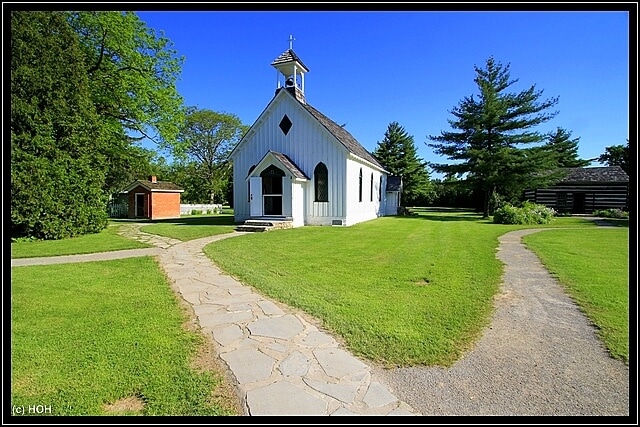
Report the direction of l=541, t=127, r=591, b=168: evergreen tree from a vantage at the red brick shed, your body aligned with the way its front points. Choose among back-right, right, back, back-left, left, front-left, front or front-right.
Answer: back-left

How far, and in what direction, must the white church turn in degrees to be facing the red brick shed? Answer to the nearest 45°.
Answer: approximately 90° to its right

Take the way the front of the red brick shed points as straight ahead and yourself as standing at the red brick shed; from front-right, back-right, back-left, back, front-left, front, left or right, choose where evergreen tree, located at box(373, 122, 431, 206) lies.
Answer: back-left

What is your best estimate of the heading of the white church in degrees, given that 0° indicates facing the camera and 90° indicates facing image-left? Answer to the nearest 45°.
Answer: approximately 45°

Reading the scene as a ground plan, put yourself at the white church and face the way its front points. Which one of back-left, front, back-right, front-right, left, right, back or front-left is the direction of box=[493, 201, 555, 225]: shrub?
back-left

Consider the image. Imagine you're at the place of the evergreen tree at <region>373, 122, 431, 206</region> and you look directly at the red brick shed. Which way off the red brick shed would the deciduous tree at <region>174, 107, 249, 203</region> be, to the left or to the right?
right

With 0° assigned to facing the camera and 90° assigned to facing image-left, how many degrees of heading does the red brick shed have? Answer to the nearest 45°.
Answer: approximately 45°

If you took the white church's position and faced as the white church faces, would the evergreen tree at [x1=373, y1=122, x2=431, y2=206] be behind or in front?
behind

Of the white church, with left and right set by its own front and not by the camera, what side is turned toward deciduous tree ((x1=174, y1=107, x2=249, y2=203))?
right

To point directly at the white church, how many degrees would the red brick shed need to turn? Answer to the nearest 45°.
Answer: approximately 90° to its left

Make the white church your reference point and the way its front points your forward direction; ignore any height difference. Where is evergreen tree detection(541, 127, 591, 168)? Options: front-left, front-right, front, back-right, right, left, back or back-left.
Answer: back

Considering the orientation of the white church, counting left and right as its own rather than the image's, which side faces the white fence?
right

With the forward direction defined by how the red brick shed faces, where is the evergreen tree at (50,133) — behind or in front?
in front

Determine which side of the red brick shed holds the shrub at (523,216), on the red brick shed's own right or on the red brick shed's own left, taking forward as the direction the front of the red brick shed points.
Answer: on the red brick shed's own left

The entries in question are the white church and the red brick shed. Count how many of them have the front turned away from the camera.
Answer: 0
